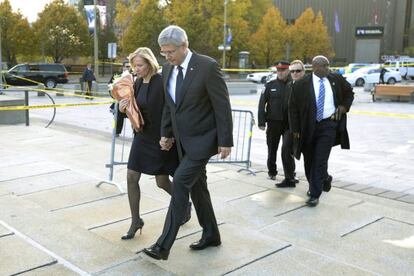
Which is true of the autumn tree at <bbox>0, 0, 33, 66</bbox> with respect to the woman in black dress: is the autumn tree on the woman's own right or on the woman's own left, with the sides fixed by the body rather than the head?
on the woman's own right

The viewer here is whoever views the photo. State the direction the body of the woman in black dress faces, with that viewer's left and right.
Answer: facing the viewer and to the left of the viewer

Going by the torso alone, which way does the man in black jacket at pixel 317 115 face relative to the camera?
toward the camera

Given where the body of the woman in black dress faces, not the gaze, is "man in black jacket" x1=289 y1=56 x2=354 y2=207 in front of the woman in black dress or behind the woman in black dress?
behind

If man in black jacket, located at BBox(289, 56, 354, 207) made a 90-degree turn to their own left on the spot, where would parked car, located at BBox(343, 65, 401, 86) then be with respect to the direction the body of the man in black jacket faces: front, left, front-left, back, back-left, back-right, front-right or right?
left

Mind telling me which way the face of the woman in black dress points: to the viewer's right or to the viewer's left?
to the viewer's left

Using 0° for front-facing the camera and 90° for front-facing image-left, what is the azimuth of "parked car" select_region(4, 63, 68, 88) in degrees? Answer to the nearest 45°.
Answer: approximately 90°

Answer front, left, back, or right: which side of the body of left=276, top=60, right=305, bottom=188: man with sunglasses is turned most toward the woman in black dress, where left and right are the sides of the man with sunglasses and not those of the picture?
front

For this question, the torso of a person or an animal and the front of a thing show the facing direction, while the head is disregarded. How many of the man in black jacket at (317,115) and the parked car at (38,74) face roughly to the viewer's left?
1

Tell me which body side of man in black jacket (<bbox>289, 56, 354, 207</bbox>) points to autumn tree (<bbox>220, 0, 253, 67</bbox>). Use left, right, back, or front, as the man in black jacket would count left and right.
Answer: back

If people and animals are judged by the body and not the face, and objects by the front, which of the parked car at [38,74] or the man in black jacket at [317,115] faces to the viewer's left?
the parked car

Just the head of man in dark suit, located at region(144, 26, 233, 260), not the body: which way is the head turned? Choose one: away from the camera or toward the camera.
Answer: toward the camera

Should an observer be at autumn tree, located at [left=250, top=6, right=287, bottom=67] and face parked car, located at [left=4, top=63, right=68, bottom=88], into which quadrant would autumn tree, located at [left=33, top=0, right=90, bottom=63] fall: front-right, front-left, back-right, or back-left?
front-right

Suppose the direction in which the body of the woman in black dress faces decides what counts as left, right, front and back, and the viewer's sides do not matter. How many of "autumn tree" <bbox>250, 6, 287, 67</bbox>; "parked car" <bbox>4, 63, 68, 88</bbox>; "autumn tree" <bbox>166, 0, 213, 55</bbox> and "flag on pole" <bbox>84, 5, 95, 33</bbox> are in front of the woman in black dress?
0

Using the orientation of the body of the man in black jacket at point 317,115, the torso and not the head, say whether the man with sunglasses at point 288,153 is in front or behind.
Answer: behind

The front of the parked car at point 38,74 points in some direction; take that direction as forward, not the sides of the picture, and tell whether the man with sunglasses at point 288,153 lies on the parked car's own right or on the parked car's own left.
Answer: on the parked car's own left
